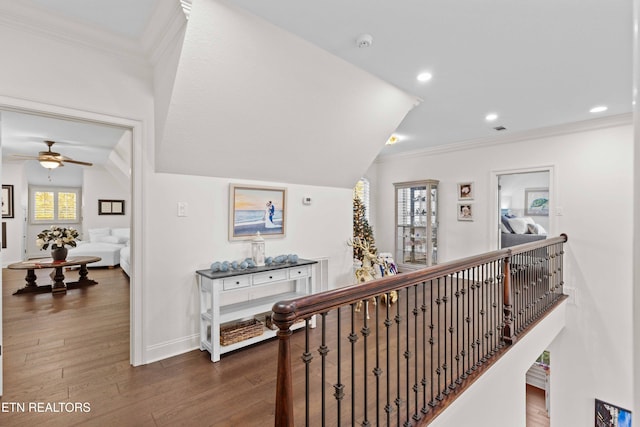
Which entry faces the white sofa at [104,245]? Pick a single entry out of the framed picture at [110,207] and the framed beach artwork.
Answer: the framed picture

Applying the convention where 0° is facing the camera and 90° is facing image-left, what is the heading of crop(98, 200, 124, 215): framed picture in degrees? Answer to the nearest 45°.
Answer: approximately 0°

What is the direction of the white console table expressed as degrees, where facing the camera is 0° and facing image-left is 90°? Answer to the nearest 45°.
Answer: approximately 315°

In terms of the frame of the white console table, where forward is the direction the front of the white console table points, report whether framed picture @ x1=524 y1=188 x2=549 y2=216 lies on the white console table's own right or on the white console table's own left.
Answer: on the white console table's own left

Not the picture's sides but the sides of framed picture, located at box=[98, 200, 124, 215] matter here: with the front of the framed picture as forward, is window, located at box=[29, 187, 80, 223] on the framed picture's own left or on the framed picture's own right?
on the framed picture's own right

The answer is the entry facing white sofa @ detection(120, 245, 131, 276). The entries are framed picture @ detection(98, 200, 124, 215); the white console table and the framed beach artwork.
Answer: the framed picture

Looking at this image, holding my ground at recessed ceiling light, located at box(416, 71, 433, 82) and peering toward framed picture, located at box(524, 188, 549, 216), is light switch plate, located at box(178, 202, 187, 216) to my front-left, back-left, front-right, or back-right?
back-left

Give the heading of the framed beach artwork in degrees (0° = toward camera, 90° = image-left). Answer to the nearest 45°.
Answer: approximately 315°

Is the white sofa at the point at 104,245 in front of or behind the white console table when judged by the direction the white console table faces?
behind

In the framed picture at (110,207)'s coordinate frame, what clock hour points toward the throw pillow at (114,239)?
The throw pillow is roughly at 12 o'clock from the framed picture.

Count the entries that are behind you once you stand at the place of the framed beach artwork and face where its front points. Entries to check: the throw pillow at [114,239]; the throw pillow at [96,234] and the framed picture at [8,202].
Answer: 3

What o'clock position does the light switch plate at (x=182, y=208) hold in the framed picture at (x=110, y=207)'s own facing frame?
The light switch plate is roughly at 12 o'clock from the framed picture.

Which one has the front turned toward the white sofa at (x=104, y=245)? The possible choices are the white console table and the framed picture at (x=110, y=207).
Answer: the framed picture
